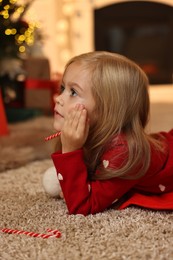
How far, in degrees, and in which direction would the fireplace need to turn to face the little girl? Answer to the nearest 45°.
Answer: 0° — it already faces them

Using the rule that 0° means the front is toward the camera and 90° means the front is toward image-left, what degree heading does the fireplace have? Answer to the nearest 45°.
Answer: approximately 0°
